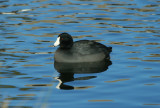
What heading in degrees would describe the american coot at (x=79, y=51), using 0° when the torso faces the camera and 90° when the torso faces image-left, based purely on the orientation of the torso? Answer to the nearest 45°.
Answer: approximately 90°
